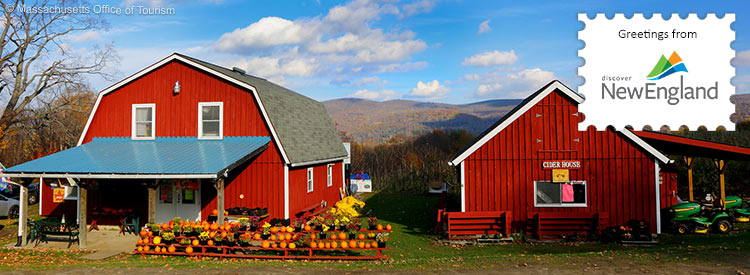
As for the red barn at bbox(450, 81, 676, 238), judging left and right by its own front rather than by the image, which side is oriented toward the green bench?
right

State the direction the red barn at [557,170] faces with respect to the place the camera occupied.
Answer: facing the viewer

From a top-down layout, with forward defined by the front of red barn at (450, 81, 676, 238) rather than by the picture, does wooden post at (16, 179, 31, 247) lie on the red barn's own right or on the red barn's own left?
on the red barn's own right

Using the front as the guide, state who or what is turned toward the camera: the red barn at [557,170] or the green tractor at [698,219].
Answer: the red barn

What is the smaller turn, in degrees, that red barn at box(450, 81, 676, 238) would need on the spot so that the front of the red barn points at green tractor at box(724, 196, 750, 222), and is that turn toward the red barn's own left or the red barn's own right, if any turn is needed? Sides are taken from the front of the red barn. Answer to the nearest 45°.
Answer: approximately 135° to the red barn's own left
